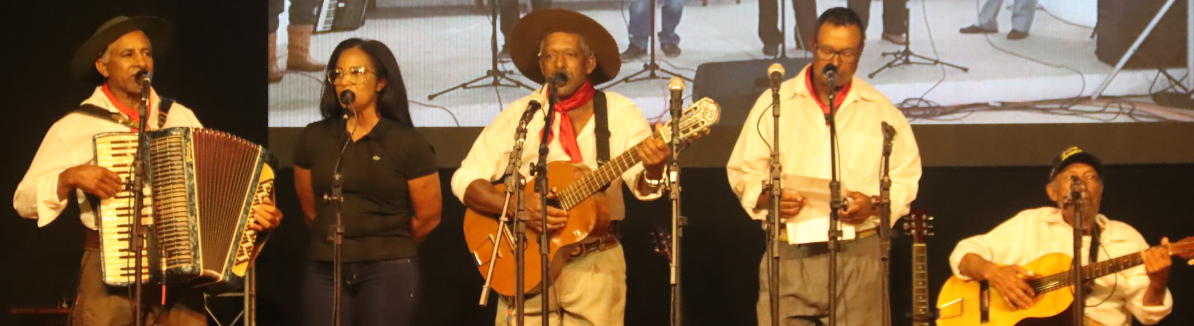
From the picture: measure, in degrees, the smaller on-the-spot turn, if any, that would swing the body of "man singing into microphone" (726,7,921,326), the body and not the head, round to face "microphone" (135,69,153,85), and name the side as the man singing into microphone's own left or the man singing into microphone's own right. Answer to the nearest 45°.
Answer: approximately 90° to the man singing into microphone's own right

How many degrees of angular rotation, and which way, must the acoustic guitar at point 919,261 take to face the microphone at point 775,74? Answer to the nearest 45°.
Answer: approximately 45° to its right

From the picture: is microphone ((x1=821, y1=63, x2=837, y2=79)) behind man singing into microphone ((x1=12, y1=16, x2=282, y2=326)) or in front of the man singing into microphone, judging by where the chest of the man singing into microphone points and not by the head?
in front

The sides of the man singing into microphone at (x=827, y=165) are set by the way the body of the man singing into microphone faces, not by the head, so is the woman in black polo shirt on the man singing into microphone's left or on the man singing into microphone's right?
on the man singing into microphone's right

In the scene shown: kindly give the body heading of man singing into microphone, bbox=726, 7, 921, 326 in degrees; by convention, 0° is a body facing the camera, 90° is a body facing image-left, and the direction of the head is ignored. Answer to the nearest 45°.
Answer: approximately 0°

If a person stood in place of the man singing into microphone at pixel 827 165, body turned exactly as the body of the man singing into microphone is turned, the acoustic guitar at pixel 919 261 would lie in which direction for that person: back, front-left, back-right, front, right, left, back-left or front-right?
back-left

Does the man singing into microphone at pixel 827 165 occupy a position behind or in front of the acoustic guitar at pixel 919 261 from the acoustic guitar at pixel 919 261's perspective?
in front

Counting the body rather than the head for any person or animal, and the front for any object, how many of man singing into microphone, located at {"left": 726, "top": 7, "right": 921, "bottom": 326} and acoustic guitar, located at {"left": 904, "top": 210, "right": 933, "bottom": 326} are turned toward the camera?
2

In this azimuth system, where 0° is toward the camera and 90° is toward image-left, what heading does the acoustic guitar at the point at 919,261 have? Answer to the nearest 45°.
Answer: approximately 0°

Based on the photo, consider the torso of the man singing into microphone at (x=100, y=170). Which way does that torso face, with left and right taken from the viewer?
facing the viewer and to the right of the viewer
